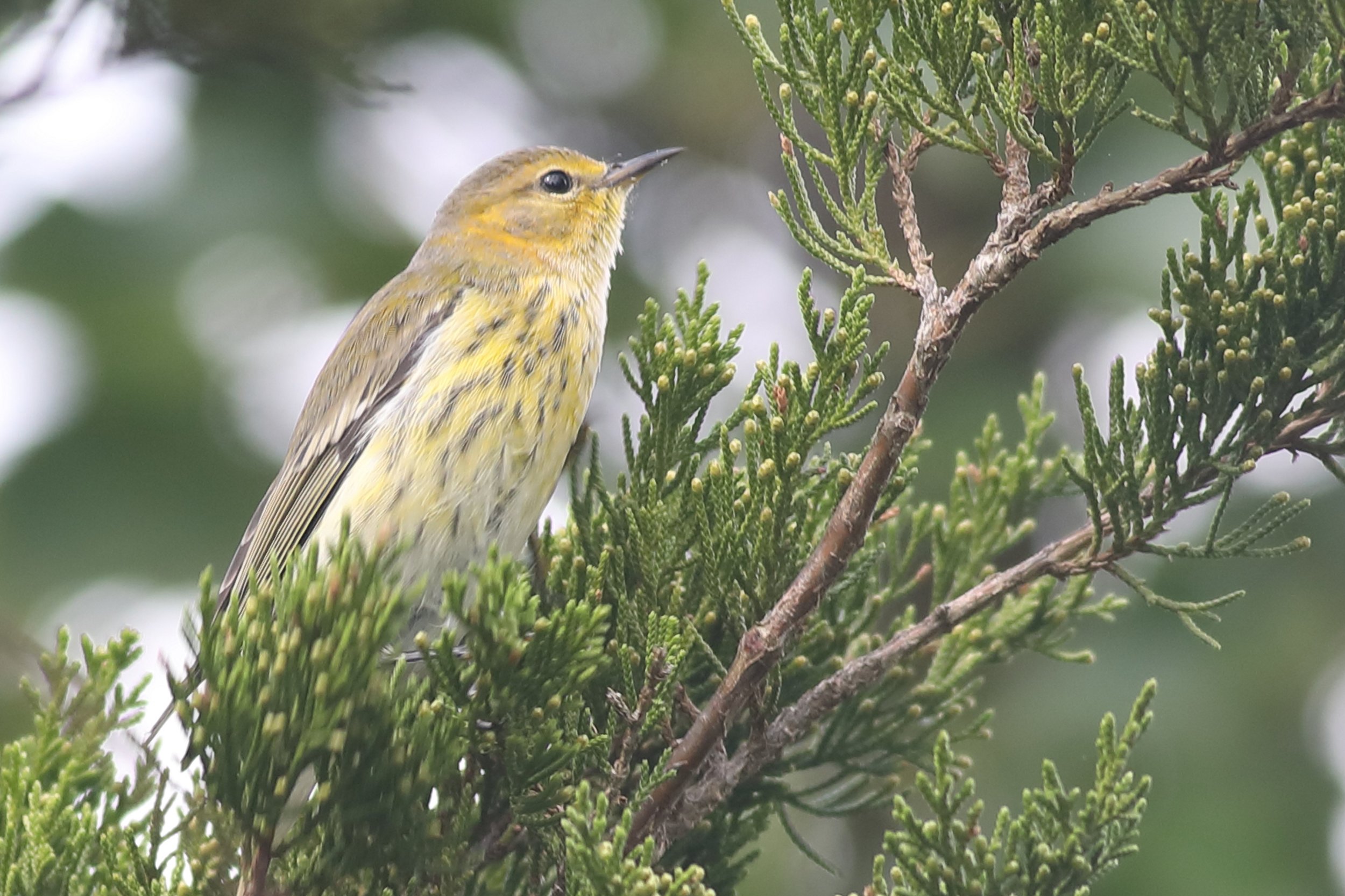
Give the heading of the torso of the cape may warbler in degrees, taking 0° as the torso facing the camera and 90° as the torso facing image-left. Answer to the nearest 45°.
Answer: approximately 270°
